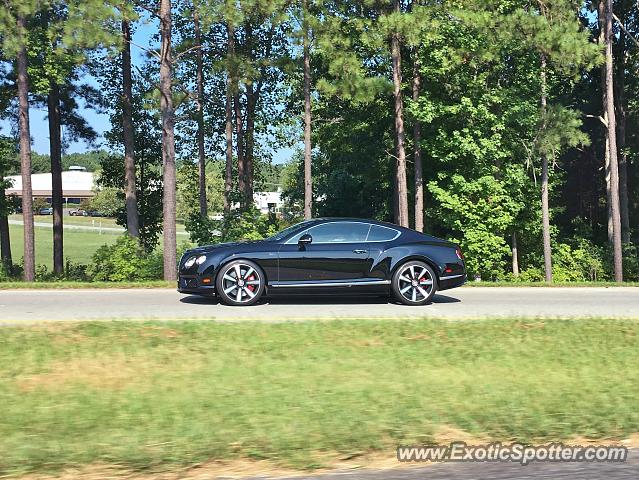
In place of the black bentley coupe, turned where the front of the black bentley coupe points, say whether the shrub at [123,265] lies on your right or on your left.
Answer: on your right

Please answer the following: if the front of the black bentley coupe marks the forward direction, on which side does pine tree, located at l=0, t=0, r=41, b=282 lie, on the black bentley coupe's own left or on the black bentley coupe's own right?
on the black bentley coupe's own right

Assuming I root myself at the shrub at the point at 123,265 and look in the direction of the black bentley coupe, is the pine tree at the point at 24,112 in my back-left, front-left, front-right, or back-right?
back-right

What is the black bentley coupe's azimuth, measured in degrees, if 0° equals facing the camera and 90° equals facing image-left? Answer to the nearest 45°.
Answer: approximately 90°

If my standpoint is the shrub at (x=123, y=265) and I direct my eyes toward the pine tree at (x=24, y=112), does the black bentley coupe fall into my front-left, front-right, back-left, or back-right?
back-left
